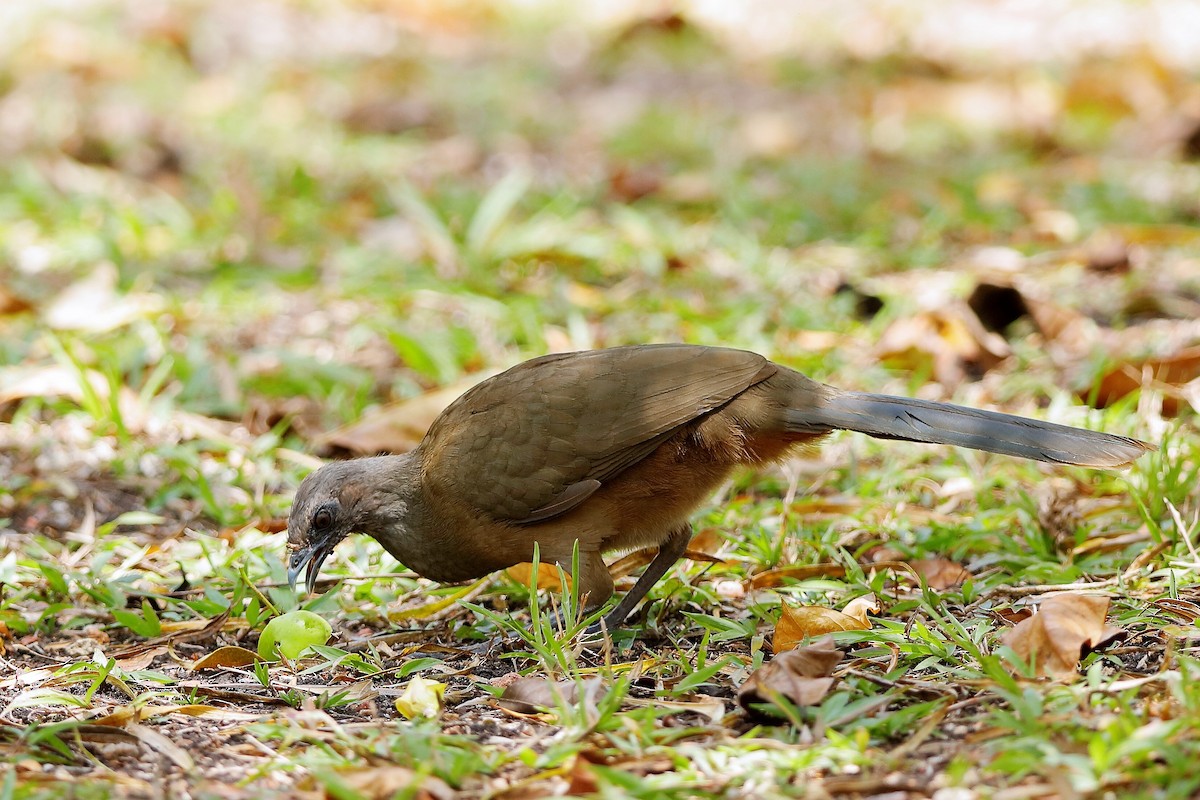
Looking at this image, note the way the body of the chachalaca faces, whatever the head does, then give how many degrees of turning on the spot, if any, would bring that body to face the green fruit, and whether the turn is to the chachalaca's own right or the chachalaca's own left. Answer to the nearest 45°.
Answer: approximately 45° to the chachalaca's own left

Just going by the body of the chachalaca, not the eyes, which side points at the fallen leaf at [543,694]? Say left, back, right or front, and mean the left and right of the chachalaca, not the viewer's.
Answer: left

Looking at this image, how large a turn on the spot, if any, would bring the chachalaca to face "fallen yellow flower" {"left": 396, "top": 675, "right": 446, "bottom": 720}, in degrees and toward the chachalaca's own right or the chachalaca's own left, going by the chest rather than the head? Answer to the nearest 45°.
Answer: approximately 90° to the chachalaca's own left

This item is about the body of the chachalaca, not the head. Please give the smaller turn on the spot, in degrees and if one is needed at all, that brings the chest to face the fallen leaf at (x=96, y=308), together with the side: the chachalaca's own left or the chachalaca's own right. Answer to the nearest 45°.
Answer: approximately 45° to the chachalaca's own right

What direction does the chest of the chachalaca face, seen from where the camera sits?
to the viewer's left

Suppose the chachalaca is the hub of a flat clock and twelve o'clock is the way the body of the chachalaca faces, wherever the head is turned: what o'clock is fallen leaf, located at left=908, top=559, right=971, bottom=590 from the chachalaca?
The fallen leaf is roughly at 6 o'clock from the chachalaca.

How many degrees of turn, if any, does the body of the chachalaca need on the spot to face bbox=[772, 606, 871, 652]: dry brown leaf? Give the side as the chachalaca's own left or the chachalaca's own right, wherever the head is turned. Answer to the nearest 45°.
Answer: approximately 135° to the chachalaca's own left

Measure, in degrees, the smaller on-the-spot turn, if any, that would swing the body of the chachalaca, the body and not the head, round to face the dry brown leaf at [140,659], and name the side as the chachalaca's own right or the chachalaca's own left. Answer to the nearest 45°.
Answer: approximately 45° to the chachalaca's own left

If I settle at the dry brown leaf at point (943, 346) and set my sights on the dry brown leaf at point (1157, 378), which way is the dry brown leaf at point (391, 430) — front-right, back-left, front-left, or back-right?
back-right

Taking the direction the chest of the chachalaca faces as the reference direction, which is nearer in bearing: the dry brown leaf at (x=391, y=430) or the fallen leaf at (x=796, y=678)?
the dry brown leaf

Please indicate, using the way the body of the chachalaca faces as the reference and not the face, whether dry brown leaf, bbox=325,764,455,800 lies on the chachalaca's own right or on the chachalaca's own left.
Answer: on the chachalaca's own left
